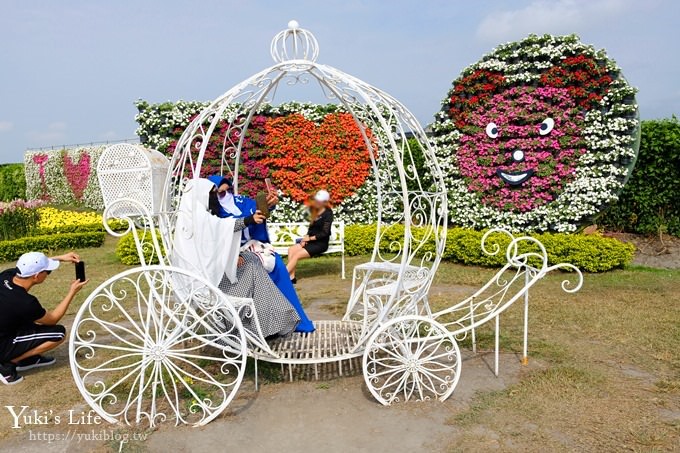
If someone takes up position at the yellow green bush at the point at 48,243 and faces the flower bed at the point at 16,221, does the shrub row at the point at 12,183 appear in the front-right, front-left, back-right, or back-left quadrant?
front-right

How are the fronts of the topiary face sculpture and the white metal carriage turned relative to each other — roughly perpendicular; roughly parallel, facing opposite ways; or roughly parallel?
roughly perpendicular

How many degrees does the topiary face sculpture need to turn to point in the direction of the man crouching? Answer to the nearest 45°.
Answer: approximately 45° to its right

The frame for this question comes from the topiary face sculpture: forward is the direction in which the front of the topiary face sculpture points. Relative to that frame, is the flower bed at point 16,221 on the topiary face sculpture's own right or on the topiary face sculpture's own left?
on the topiary face sculpture's own right

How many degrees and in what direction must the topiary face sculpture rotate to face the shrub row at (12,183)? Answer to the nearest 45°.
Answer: approximately 90° to its right

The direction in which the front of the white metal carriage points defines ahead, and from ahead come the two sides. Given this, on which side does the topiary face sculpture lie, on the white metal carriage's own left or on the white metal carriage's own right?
on the white metal carriage's own left

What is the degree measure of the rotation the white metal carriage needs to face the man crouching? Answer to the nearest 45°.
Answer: approximately 180°

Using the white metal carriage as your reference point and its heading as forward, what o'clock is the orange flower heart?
The orange flower heart is roughly at 9 o'clock from the white metal carriage.

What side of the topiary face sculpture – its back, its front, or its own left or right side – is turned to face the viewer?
front

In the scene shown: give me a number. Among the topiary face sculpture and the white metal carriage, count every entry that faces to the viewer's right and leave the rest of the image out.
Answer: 1

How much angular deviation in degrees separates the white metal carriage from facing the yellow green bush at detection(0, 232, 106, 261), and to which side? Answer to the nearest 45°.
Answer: approximately 135° to its left

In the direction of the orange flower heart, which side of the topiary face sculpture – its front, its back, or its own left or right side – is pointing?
right

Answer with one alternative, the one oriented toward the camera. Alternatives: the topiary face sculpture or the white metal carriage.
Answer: the topiary face sculpture

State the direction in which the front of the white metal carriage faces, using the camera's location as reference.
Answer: facing to the right of the viewer
